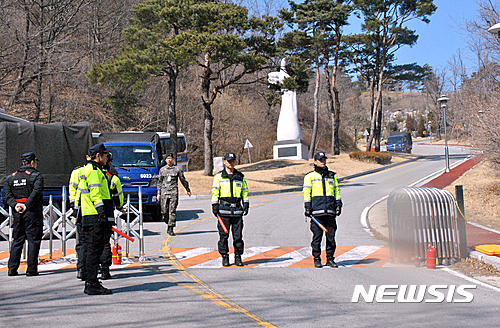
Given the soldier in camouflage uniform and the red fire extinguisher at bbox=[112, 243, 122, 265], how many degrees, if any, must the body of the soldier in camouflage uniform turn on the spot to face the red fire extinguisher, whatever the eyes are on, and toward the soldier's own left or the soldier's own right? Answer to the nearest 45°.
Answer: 0° — they already face it

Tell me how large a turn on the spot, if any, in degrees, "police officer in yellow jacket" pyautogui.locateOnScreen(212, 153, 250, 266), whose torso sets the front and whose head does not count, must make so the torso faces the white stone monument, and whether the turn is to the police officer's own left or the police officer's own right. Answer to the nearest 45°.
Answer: approximately 180°

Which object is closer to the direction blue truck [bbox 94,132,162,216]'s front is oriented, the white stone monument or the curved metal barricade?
the curved metal barricade

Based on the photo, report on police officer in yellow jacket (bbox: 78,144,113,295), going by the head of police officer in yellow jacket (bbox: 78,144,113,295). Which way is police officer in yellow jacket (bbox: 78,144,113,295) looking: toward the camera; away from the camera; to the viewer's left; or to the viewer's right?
to the viewer's right

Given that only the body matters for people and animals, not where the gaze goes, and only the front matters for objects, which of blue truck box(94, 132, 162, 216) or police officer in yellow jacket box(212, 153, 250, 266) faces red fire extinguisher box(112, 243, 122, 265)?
the blue truck

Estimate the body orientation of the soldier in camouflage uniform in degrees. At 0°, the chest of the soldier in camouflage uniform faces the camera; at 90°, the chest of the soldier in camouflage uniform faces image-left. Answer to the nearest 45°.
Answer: approximately 0°

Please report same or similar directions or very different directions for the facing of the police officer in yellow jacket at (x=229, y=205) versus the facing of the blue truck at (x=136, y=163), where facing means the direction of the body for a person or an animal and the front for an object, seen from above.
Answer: same or similar directions

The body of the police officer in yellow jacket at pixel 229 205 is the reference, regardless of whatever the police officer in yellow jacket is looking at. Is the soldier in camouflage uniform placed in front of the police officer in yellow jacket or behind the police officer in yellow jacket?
behind

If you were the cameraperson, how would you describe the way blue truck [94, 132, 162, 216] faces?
facing the viewer

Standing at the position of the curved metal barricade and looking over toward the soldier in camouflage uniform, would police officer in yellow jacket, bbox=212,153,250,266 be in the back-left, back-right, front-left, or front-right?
front-left

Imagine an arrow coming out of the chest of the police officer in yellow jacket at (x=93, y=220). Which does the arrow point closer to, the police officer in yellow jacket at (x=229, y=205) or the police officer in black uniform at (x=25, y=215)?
the police officer in yellow jacket

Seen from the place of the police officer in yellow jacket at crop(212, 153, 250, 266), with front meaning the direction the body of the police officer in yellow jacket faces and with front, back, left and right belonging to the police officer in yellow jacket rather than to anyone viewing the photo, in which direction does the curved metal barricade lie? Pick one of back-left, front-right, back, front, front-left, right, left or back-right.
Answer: left

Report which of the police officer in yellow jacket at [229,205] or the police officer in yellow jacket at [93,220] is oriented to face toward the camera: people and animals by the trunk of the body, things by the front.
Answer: the police officer in yellow jacket at [229,205]

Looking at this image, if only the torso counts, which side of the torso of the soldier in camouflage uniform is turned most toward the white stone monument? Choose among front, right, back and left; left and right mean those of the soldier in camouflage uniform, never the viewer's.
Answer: back

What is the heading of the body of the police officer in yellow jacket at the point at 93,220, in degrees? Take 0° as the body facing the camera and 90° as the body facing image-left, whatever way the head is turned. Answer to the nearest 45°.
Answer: approximately 270°

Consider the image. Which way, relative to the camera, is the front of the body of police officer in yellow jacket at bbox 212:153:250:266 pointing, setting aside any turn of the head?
toward the camera

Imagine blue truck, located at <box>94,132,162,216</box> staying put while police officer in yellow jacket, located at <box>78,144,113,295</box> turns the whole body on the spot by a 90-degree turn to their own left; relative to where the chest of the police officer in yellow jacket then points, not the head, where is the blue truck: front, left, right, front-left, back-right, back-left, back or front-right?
front
